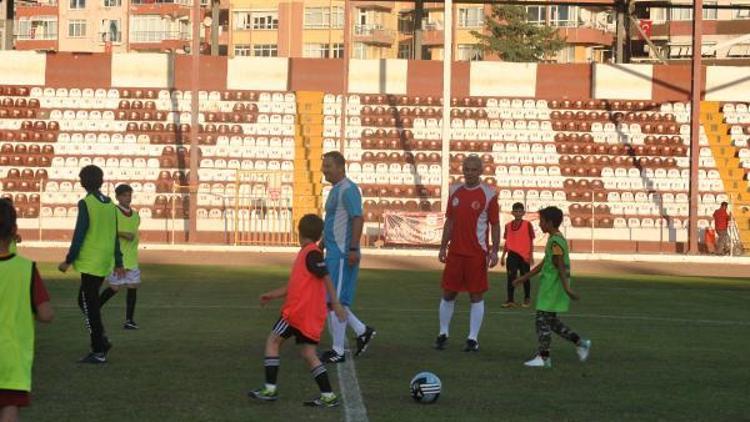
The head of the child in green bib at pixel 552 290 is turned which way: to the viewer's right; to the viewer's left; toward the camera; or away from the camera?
to the viewer's left

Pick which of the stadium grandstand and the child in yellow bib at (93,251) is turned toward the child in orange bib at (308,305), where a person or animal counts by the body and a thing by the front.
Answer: the stadium grandstand

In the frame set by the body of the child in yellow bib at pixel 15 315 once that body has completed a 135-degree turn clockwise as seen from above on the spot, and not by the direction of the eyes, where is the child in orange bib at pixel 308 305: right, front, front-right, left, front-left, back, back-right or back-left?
left

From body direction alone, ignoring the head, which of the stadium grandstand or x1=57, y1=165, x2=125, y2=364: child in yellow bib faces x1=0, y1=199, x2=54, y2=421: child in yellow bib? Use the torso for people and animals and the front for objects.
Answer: the stadium grandstand

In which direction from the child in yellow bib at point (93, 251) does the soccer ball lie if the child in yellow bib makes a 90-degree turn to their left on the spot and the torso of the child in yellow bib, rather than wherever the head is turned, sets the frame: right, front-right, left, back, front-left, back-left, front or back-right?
left

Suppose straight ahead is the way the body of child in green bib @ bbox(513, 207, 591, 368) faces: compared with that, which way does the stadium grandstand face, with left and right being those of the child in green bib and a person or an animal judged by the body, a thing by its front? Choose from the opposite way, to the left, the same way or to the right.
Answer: to the left

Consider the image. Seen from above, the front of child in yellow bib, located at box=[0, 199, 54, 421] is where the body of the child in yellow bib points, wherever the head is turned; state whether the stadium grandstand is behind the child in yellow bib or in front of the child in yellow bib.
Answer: in front

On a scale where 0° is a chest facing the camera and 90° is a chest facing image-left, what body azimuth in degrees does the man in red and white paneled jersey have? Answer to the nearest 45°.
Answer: approximately 0°

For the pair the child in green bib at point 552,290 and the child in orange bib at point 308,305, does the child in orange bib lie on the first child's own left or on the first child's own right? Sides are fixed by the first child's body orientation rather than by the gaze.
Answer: on the first child's own left

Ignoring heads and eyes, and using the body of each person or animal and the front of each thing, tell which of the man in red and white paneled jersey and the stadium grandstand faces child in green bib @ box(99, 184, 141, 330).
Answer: the stadium grandstand

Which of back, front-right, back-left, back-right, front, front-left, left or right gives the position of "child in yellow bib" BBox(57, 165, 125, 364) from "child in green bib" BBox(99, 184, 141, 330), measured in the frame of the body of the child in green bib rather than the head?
front-right

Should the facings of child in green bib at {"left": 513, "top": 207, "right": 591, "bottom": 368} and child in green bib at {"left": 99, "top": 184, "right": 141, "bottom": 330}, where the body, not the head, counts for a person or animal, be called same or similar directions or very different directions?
very different directions
